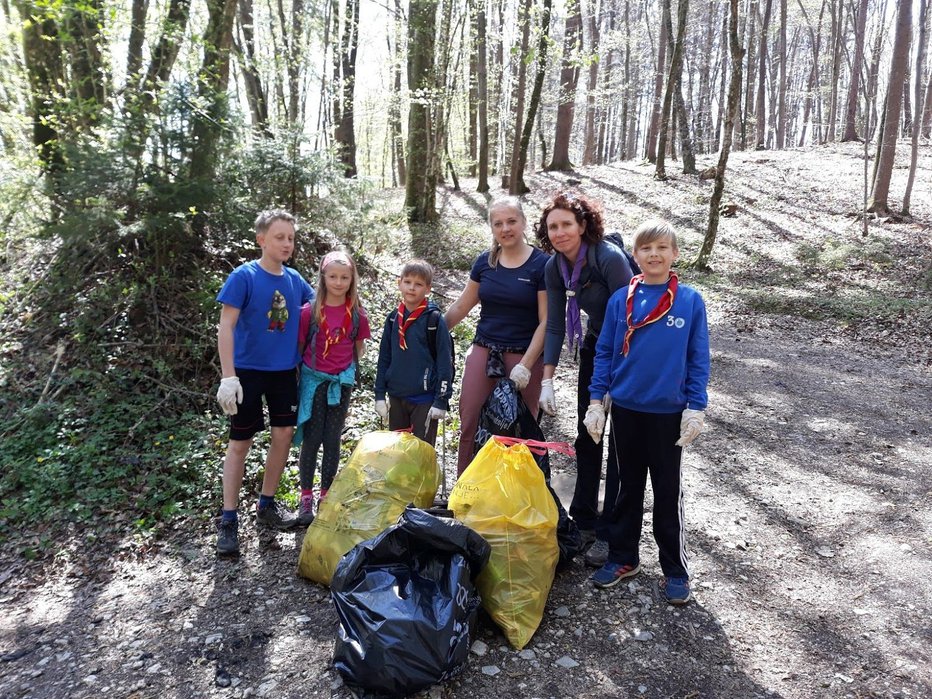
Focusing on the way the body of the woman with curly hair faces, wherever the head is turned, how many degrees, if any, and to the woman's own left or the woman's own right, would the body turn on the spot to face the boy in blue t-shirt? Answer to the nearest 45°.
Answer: approximately 45° to the woman's own right

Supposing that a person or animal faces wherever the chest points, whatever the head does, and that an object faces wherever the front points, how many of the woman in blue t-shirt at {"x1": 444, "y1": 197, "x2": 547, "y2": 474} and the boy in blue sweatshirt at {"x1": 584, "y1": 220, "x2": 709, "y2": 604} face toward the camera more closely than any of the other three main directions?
2

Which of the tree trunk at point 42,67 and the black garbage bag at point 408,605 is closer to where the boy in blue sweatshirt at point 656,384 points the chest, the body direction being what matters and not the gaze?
the black garbage bag

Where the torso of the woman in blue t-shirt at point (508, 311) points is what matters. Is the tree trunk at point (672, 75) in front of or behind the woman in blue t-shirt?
behind

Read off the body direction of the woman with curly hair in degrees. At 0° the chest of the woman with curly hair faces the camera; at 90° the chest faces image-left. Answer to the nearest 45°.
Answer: approximately 45°

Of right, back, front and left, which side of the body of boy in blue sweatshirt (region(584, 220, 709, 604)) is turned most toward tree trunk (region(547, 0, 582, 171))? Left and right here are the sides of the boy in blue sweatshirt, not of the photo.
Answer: back

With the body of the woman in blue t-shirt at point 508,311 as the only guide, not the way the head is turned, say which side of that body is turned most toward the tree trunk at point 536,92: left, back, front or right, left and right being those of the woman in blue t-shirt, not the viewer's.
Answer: back

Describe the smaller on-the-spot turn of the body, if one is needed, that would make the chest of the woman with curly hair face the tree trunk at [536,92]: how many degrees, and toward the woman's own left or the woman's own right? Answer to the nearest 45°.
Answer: approximately 135° to the woman's own right
